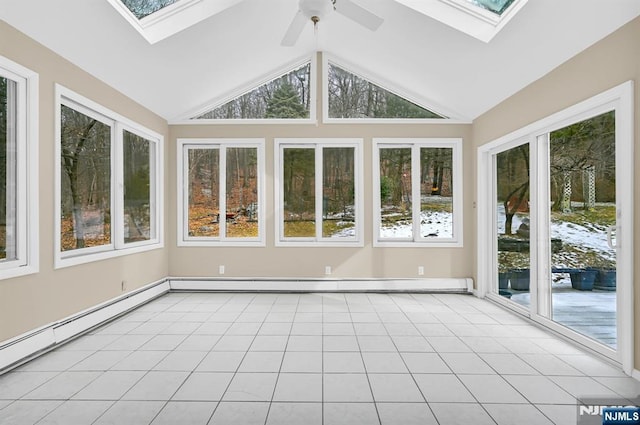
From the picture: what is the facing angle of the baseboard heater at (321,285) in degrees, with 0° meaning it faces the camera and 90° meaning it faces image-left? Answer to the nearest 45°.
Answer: approximately 0°

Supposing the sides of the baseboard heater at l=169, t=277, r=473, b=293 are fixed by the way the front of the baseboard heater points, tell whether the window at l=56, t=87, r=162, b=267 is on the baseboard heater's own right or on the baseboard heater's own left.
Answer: on the baseboard heater's own right

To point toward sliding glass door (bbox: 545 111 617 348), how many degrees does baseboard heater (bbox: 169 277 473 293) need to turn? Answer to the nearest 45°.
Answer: approximately 45° to its left
